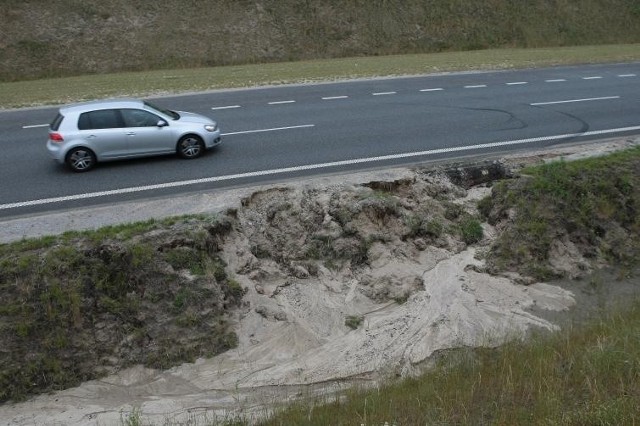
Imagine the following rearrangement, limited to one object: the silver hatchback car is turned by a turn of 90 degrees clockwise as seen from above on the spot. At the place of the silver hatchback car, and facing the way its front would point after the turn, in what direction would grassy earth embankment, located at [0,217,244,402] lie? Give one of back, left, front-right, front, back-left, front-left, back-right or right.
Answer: front

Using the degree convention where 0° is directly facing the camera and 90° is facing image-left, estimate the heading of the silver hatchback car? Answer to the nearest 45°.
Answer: approximately 270°
